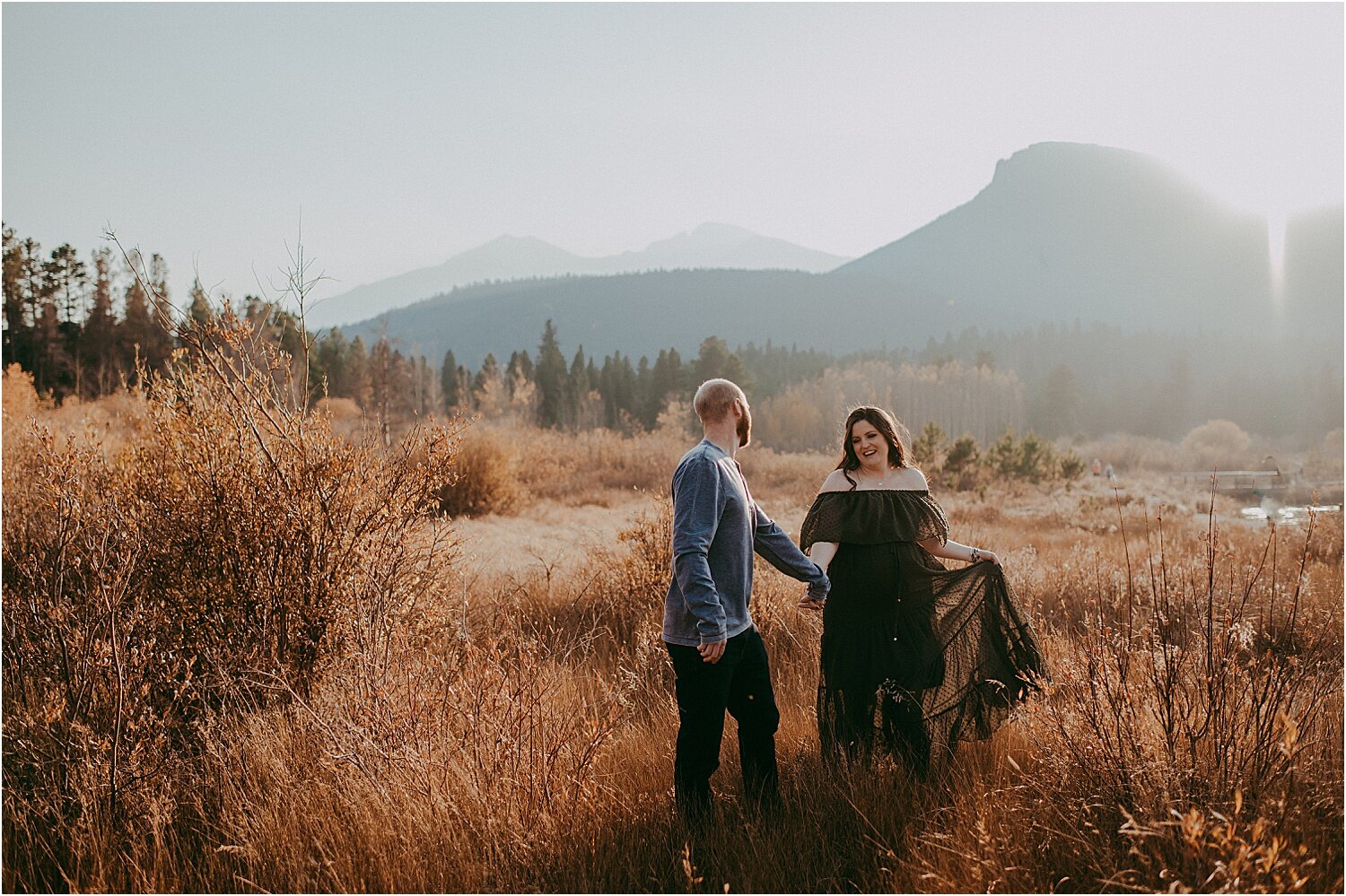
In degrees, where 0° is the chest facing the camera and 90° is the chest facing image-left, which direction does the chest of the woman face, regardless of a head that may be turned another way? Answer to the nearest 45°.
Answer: approximately 0°

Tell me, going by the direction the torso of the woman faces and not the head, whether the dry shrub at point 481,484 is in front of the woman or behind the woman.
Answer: behind

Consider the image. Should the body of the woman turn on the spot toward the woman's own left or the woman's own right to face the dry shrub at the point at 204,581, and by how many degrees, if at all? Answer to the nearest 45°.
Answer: approximately 90° to the woman's own right

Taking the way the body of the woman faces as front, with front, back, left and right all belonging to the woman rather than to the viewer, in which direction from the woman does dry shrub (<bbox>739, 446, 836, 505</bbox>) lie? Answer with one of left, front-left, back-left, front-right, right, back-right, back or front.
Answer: back

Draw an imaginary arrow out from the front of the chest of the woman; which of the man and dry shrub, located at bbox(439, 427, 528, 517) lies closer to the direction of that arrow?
the man

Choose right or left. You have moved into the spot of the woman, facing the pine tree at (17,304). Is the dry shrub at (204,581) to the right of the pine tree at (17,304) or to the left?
left

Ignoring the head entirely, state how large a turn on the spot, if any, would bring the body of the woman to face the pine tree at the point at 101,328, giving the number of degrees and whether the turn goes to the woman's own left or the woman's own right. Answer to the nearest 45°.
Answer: approximately 135° to the woman's own right
